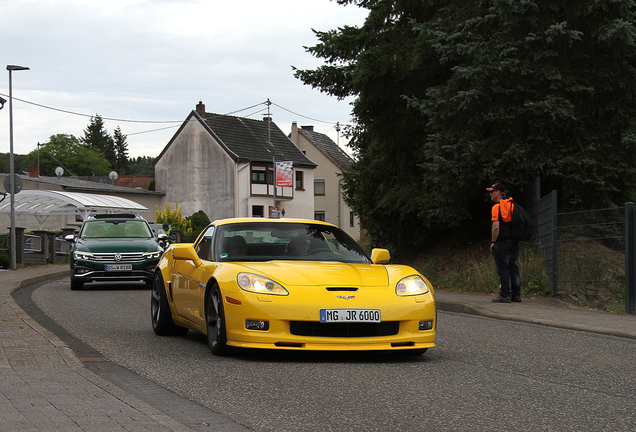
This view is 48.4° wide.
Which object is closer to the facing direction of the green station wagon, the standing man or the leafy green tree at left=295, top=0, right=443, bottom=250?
the standing man

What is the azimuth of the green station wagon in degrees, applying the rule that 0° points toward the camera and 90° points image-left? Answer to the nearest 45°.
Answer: approximately 0°

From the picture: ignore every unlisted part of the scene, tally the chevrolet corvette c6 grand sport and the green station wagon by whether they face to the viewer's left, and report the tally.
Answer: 0

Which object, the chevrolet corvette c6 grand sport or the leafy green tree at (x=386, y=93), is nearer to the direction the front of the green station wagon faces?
the chevrolet corvette c6 grand sport

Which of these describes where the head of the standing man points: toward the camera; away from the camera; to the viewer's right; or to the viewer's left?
to the viewer's left

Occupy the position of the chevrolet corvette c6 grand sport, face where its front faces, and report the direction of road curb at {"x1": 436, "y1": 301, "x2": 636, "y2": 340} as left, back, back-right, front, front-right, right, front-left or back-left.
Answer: left

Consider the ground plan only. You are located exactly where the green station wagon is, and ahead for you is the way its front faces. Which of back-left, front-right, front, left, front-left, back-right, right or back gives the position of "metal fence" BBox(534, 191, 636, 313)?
front-left

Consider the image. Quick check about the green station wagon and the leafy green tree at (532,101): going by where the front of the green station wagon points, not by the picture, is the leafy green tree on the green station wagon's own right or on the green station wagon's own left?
on the green station wagon's own left

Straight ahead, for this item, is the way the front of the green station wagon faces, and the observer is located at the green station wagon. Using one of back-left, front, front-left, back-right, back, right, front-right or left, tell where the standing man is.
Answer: front-left

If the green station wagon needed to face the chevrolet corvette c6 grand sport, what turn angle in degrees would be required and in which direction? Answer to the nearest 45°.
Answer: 0° — it already faces it

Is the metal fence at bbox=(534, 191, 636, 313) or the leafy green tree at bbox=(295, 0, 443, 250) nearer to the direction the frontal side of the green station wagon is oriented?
the metal fence

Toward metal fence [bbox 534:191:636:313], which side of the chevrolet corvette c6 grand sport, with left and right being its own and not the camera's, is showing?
left

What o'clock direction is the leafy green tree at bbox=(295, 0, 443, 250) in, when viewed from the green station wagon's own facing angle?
The leafy green tree is roughly at 9 o'clock from the green station wagon.
